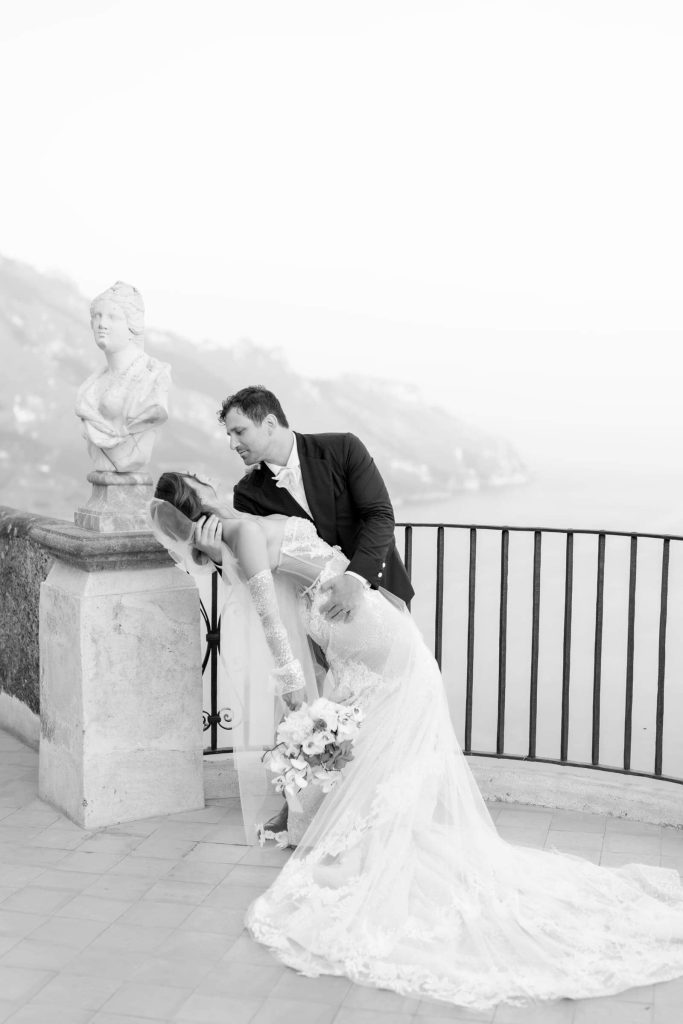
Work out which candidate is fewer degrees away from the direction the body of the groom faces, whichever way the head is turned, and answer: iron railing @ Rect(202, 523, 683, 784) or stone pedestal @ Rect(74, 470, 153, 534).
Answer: the stone pedestal

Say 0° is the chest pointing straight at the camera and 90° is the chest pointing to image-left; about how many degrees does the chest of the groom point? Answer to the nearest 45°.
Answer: approximately 45°

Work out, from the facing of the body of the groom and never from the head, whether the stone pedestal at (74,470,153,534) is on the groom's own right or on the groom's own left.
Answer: on the groom's own right

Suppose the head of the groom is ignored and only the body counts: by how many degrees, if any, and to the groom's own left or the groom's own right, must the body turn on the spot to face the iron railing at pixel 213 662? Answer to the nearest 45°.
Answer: approximately 90° to the groom's own right

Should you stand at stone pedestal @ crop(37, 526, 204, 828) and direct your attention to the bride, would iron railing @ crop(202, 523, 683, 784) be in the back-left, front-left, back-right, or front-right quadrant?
front-left

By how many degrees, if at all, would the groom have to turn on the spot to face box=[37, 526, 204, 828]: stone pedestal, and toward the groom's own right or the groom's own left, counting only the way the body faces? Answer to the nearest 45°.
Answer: approximately 90° to the groom's own right

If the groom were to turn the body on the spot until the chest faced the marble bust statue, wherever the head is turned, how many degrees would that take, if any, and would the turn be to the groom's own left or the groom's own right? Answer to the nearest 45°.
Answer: approximately 90° to the groom's own right
